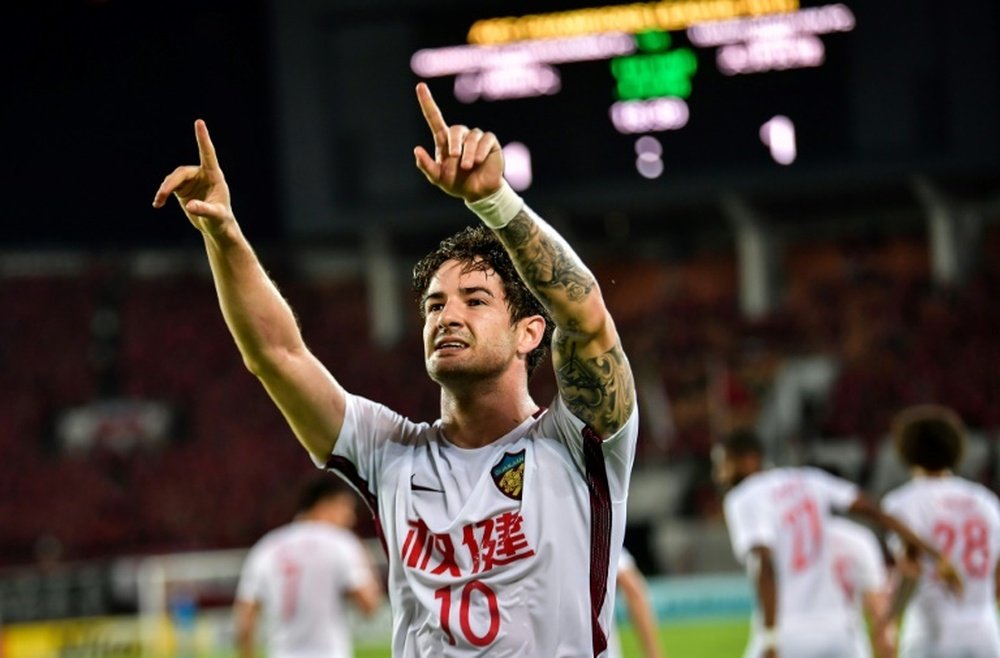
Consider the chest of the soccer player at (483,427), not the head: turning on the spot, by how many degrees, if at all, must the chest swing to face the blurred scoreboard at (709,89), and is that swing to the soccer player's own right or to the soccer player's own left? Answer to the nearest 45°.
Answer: approximately 135° to the soccer player's own right

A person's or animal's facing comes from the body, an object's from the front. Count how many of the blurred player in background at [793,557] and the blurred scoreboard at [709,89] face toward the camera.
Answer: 1

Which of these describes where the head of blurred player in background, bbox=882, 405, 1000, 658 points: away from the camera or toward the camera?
away from the camera

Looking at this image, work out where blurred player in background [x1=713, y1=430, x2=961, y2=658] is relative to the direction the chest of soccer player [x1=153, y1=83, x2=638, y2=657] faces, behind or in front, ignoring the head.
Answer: behind

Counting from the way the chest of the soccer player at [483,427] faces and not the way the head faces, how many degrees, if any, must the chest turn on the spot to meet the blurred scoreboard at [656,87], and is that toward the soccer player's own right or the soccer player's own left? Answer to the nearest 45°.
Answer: approximately 135° to the soccer player's own right

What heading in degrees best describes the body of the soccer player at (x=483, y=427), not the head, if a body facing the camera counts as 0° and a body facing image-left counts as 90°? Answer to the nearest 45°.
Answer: approximately 45°

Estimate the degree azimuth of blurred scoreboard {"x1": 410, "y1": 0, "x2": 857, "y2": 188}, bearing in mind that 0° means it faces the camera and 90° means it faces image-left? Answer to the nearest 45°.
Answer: approximately 0°

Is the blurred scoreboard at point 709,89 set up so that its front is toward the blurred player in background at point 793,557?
yes

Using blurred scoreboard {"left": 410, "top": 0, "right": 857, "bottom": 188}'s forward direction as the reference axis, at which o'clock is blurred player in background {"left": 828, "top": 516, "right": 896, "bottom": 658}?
The blurred player in background is roughly at 12 o'clock from the blurred scoreboard.

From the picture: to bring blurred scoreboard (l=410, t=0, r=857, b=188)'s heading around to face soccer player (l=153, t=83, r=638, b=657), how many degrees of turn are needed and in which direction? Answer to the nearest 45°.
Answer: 0° — it already faces them

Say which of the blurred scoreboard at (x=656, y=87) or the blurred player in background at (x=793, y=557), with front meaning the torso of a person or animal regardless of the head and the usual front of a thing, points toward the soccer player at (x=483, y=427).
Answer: the blurred scoreboard
